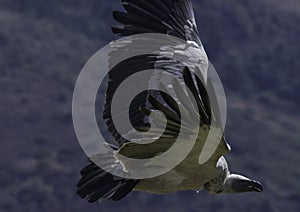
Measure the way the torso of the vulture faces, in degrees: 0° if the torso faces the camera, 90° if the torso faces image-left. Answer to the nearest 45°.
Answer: approximately 270°
